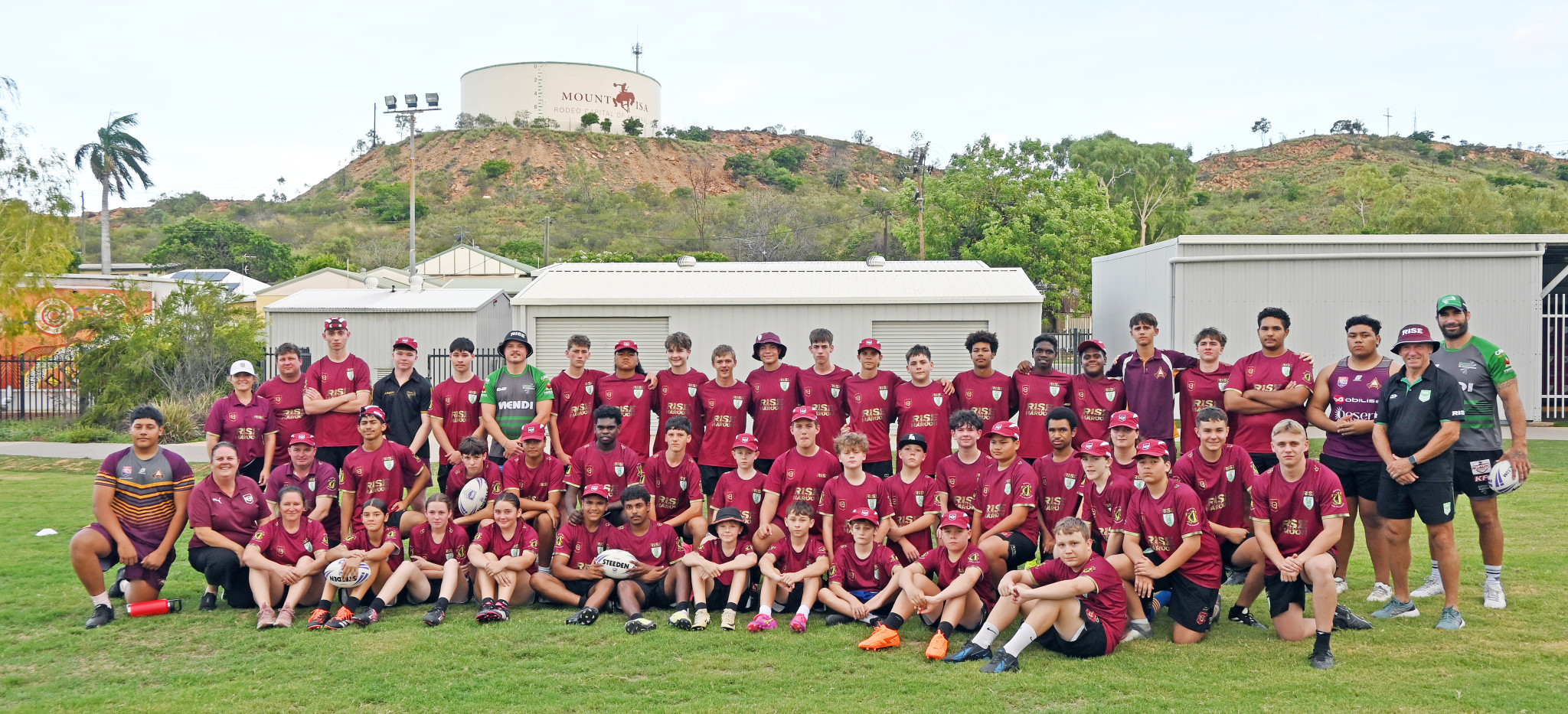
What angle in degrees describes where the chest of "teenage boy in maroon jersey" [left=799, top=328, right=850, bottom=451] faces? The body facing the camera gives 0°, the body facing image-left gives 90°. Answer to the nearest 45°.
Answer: approximately 0°

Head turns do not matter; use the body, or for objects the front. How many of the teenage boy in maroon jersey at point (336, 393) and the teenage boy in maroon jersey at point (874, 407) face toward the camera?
2

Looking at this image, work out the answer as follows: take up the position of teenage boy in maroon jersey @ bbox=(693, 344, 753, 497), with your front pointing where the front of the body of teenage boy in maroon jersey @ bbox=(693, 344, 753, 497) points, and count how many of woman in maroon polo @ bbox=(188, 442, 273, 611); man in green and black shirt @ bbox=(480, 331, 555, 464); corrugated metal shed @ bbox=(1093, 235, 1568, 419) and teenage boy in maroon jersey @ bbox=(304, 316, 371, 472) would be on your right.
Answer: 3

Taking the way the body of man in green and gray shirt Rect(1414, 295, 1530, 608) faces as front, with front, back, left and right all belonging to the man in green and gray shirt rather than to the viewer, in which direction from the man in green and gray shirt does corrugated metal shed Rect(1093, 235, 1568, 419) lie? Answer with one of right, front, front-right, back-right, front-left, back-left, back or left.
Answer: back-right

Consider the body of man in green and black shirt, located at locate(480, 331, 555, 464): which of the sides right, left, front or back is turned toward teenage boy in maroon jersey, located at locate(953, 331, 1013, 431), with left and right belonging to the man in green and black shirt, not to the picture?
left

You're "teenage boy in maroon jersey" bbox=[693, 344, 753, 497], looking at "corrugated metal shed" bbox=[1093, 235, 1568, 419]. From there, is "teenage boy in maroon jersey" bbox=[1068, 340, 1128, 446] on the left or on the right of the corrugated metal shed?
right

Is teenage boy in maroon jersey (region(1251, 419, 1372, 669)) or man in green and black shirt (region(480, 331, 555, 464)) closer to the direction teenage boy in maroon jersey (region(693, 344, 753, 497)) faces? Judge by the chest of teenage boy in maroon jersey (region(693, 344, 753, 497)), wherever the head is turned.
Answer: the teenage boy in maroon jersey
